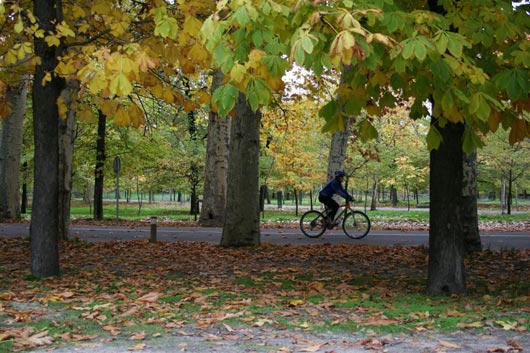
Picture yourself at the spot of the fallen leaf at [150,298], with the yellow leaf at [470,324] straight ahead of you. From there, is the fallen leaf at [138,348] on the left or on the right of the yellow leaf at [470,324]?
right

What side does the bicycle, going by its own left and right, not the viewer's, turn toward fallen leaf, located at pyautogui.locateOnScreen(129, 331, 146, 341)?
right

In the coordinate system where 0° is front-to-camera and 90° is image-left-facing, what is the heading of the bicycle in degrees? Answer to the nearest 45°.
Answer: approximately 270°

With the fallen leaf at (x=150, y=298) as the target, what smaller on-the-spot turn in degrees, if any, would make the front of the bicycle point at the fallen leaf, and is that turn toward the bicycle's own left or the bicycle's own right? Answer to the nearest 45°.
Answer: approximately 90° to the bicycle's own right

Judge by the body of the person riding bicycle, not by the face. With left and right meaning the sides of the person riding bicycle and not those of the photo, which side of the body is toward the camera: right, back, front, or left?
right

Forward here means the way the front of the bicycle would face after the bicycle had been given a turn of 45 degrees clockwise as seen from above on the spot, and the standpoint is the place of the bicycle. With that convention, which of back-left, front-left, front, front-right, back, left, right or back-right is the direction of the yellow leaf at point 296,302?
front-right
